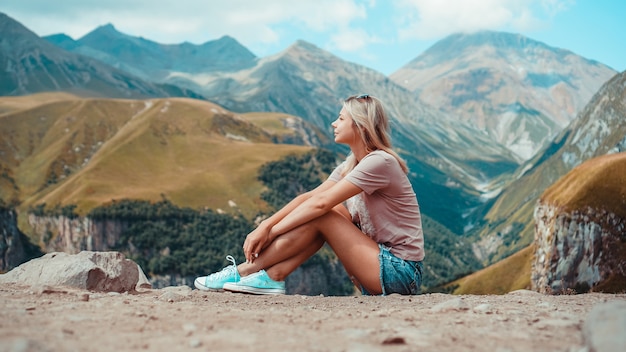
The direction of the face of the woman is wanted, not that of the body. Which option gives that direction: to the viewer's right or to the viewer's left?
to the viewer's left

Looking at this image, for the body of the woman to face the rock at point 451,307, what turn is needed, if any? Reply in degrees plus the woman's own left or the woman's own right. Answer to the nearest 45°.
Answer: approximately 135° to the woman's own left

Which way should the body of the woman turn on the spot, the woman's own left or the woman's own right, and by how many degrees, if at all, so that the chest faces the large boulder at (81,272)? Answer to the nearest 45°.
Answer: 0° — they already face it

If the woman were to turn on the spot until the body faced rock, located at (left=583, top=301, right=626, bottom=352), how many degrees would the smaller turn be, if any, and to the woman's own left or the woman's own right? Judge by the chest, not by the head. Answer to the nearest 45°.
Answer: approximately 90° to the woman's own left

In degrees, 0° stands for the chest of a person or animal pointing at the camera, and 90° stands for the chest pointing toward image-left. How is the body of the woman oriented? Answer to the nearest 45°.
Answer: approximately 90°

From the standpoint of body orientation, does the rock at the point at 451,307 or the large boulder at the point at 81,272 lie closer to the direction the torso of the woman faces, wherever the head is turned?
the large boulder
